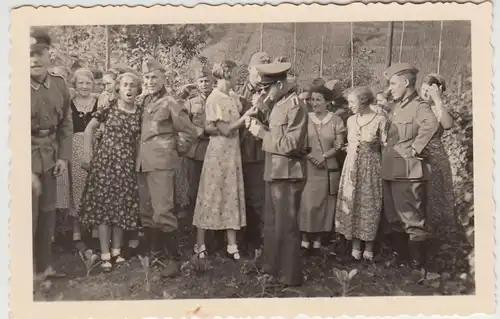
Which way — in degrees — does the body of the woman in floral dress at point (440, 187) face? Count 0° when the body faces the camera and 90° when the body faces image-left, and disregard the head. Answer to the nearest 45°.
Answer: approximately 45°
